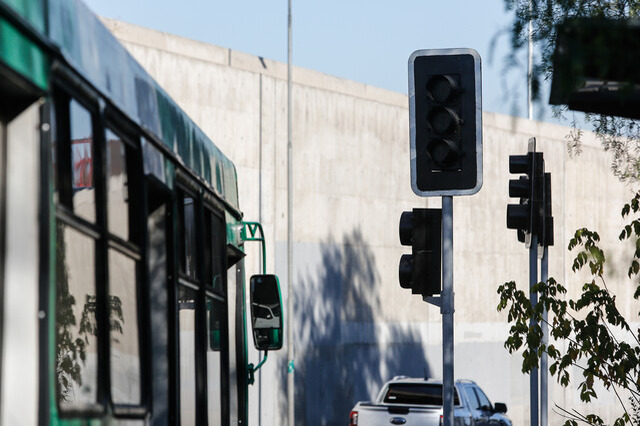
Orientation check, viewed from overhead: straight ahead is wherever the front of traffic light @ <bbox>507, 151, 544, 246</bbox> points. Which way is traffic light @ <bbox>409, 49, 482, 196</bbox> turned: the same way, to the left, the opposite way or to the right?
to the left

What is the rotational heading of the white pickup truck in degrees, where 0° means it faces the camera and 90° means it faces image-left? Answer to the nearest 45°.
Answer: approximately 225°

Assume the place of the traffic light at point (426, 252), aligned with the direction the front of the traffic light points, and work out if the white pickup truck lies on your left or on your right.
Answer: on your right

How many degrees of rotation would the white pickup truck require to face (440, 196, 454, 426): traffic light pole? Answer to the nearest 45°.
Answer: approximately 135° to its right

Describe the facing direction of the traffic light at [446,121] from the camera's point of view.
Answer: facing the viewer

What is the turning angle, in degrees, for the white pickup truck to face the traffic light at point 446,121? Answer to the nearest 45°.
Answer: approximately 135° to its right

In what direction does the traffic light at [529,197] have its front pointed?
to the viewer's left
